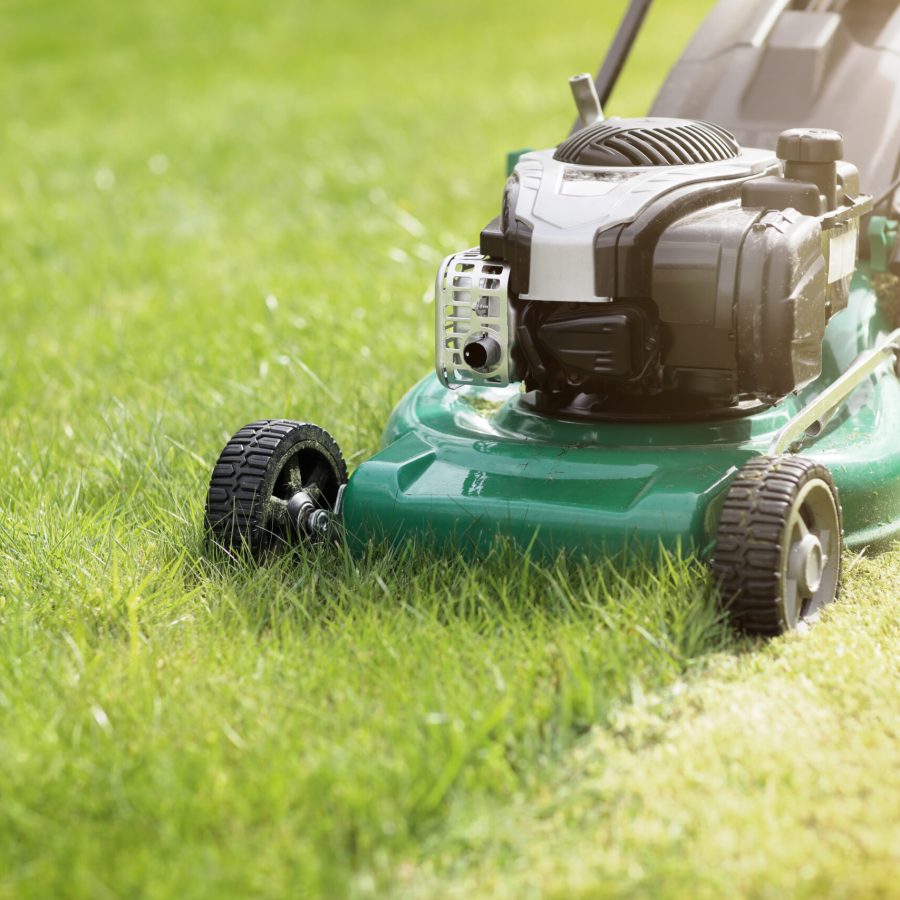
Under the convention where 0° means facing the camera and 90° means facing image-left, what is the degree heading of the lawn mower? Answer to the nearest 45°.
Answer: approximately 45°
